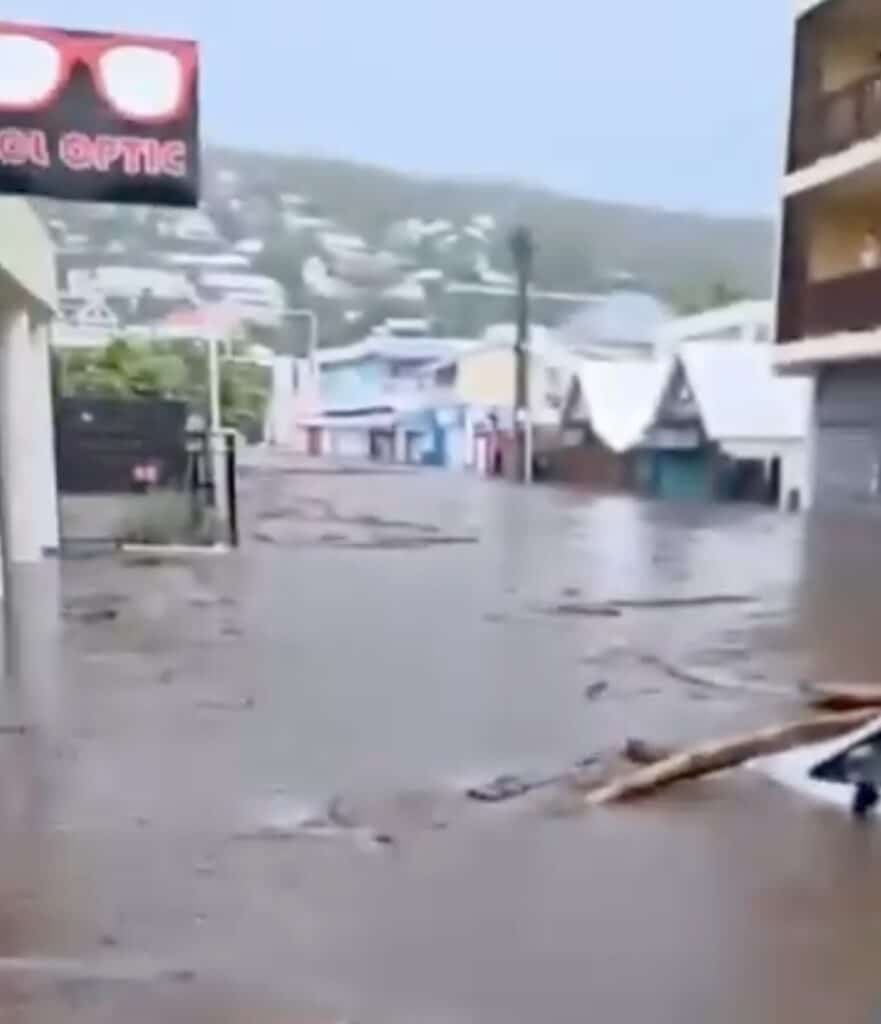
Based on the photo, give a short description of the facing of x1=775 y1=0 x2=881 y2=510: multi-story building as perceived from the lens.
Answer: facing the viewer and to the left of the viewer

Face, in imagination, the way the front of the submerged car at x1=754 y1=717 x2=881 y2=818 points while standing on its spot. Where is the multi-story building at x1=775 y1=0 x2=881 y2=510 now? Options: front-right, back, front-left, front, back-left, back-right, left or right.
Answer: right

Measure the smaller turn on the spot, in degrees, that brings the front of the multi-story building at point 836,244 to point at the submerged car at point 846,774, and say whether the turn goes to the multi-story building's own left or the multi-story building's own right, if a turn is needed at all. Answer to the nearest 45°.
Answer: approximately 45° to the multi-story building's own left

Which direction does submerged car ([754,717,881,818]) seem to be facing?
to the viewer's left

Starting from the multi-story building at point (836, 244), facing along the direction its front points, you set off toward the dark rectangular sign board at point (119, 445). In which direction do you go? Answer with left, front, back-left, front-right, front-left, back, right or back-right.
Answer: front

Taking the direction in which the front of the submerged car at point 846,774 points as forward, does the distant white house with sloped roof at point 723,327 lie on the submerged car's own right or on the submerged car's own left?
on the submerged car's own right

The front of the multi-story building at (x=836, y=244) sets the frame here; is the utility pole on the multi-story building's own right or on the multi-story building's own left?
on the multi-story building's own right

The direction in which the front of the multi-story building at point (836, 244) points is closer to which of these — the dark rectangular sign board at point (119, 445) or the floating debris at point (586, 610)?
the dark rectangular sign board

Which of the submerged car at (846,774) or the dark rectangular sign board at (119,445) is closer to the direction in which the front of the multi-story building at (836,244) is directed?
the dark rectangular sign board

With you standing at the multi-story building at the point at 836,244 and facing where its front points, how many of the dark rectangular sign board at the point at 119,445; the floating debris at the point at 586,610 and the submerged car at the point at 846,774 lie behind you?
0
